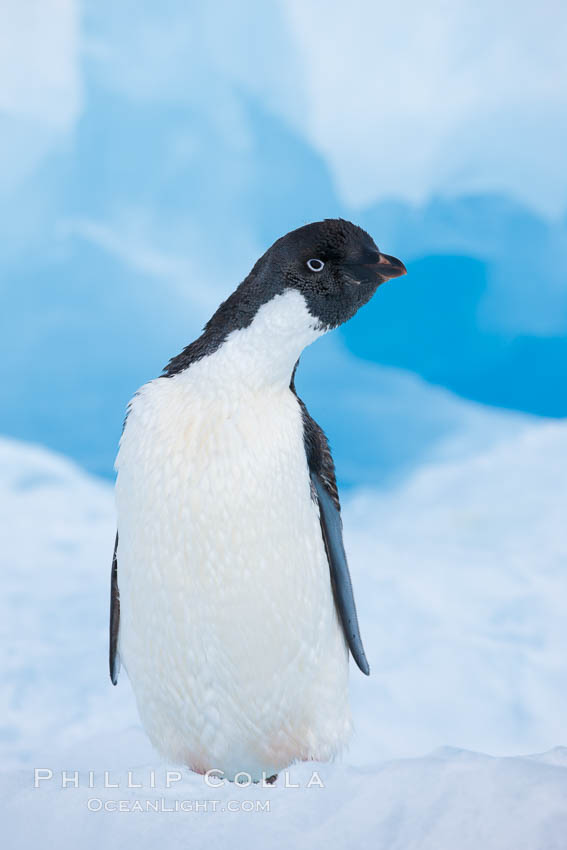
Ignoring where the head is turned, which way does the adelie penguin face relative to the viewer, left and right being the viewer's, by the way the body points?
facing the viewer
